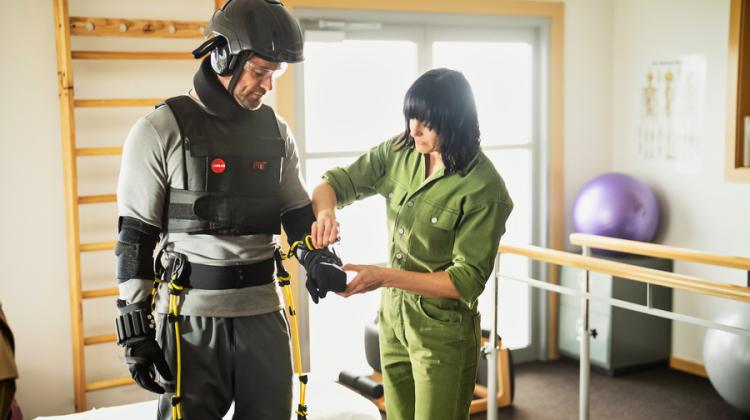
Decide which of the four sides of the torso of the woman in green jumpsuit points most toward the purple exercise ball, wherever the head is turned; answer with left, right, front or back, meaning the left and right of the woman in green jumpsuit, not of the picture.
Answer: back

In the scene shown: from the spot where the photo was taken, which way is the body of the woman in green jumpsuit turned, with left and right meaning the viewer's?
facing the viewer and to the left of the viewer
